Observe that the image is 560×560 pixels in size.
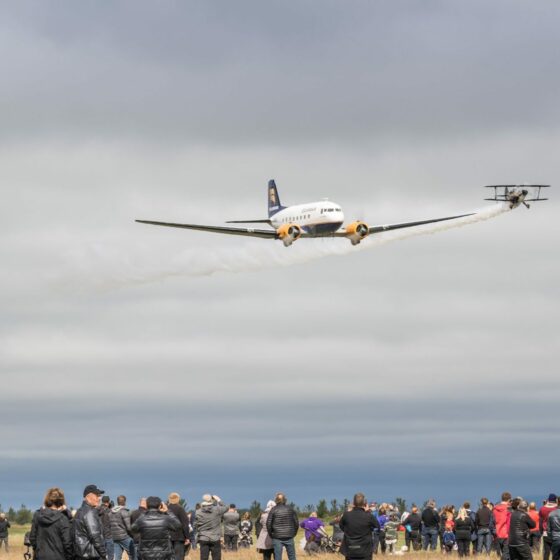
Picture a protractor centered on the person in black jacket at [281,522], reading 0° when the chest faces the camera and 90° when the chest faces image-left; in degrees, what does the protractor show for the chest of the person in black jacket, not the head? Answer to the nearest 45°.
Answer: approximately 180°

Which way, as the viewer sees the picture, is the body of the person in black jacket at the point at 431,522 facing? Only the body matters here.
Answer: away from the camera

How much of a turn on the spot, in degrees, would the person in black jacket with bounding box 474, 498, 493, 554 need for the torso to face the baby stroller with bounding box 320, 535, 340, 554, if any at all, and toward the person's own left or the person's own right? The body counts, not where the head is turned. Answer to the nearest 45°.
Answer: approximately 90° to the person's own left

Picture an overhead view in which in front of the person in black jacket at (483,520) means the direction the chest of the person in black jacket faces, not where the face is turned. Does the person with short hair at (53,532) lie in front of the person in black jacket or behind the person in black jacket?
behind

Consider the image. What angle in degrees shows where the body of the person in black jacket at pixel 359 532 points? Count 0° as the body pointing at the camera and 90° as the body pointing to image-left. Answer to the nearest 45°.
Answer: approximately 180°

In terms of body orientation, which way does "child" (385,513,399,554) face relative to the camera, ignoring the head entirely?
away from the camera

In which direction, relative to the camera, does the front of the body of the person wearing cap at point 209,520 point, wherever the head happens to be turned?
away from the camera

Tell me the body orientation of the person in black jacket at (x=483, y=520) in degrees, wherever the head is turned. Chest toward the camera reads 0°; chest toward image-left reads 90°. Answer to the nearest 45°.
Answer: approximately 180°

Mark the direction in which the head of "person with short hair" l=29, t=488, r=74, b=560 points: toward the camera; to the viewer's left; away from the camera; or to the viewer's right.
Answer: away from the camera
